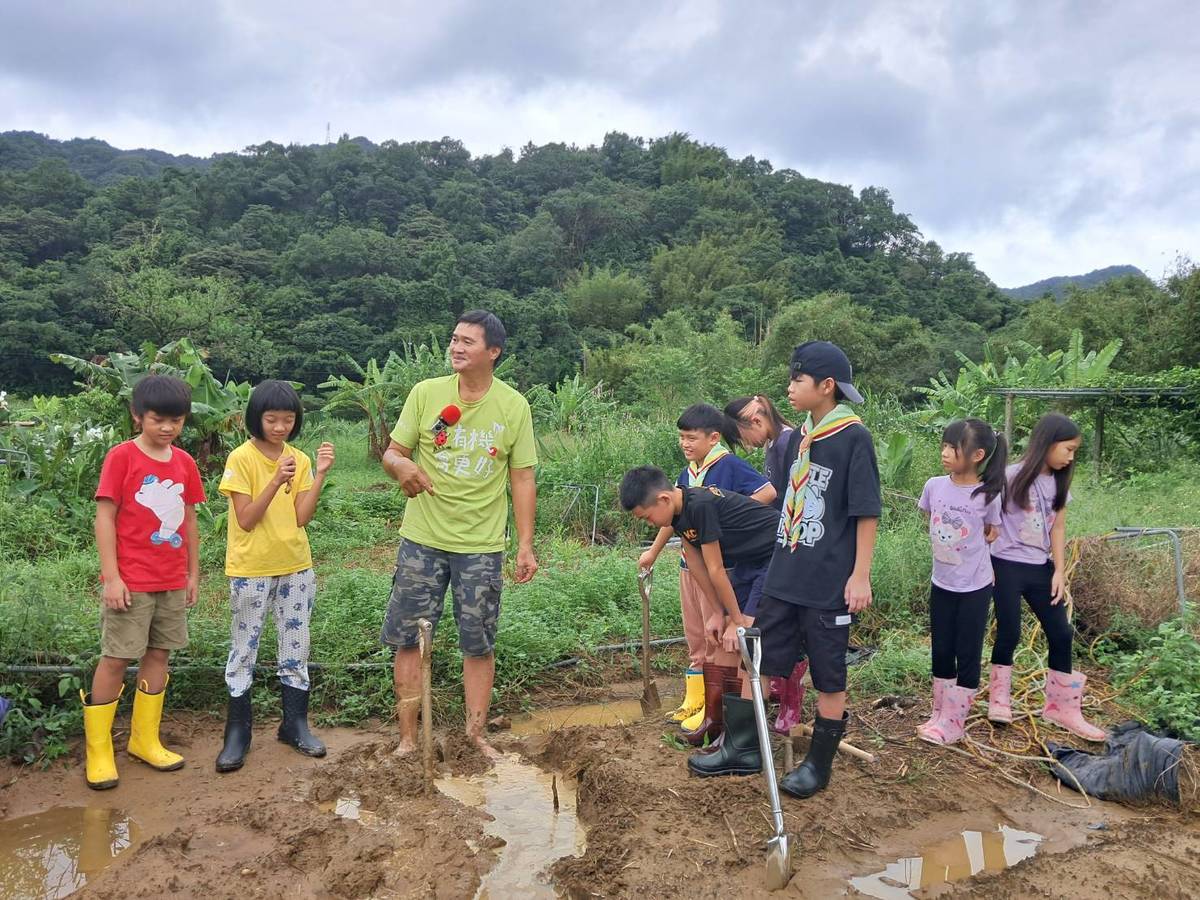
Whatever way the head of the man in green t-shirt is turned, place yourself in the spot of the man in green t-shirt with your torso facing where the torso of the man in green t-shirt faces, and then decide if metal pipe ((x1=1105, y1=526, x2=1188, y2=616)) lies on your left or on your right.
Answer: on your left

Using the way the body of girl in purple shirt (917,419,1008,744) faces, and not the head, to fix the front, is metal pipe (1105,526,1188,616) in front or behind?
behind

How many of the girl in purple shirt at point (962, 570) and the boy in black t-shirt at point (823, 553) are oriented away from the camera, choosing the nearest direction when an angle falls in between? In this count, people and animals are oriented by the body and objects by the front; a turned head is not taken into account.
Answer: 0

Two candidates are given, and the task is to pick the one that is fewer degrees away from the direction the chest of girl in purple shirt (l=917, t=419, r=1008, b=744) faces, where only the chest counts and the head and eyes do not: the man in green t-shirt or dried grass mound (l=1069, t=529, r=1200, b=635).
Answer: the man in green t-shirt

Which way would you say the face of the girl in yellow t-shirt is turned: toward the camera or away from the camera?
toward the camera

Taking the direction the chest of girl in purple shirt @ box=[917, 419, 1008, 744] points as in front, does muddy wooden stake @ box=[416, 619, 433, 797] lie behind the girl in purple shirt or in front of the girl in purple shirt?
in front

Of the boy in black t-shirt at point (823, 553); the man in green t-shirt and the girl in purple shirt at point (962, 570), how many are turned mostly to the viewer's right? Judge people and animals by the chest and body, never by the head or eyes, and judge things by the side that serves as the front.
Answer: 0

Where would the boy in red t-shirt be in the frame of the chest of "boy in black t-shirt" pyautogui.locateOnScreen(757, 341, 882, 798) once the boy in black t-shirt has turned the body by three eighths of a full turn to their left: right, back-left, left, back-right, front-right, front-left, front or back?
back

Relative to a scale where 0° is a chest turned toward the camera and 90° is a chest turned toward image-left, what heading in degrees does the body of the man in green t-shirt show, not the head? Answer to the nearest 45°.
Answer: approximately 0°

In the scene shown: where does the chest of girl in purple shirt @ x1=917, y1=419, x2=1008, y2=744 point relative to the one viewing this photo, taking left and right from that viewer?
facing the viewer and to the left of the viewer

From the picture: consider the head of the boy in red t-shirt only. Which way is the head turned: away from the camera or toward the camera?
toward the camera

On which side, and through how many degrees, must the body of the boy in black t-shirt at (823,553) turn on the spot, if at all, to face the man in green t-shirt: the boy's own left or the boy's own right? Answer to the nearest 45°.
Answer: approximately 45° to the boy's own right

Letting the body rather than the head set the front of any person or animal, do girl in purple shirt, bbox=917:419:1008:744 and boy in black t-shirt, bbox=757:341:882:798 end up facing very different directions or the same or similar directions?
same or similar directions

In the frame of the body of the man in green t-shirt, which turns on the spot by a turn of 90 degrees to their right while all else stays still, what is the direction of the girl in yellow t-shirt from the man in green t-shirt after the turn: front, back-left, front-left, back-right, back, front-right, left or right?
front

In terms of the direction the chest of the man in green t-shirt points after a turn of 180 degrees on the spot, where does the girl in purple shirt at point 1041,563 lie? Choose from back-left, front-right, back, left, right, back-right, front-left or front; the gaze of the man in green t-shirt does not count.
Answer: right

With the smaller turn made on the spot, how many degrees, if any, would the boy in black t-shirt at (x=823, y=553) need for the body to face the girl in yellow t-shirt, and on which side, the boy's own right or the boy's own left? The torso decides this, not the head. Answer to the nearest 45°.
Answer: approximately 45° to the boy's own right
